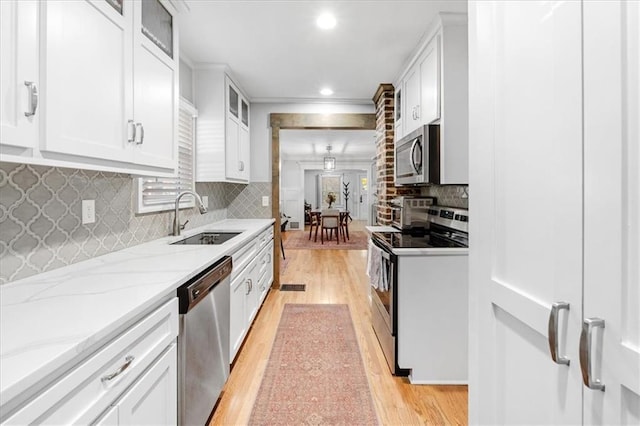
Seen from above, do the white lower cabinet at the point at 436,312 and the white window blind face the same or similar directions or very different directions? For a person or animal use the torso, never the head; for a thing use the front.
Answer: very different directions

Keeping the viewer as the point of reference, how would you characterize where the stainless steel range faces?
facing to the left of the viewer

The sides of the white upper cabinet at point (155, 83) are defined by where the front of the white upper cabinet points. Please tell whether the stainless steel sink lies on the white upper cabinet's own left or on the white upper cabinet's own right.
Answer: on the white upper cabinet's own left

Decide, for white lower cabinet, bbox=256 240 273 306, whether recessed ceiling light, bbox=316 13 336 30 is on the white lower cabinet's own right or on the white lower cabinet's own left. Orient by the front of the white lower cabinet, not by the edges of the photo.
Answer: on the white lower cabinet's own right

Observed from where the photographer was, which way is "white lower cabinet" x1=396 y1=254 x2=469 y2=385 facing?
facing to the left of the viewer

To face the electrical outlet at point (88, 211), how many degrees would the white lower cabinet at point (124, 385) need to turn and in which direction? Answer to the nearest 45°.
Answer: approximately 135° to its left

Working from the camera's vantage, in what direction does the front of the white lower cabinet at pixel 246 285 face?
facing to the right of the viewer

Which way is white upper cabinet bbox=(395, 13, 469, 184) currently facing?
to the viewer's left

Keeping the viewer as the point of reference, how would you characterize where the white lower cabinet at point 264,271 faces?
facing to the right of the viewer
